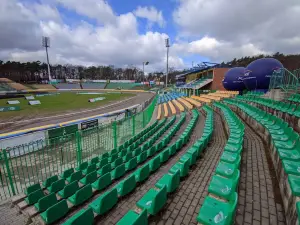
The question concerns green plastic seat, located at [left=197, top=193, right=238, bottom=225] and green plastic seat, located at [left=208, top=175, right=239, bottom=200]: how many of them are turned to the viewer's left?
2

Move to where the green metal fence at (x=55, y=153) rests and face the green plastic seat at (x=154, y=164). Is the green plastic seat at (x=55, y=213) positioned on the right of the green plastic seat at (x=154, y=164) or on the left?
right

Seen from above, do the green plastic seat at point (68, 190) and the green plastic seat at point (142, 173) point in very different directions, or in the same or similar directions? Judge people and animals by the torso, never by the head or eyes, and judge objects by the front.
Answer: same or similar directions

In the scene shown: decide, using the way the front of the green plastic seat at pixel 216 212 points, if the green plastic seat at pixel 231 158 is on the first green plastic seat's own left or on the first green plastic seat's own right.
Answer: on the first green plastic seat's own right

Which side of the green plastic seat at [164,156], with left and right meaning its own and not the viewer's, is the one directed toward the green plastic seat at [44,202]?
left

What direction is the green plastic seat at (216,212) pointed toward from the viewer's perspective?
to the viewer's left

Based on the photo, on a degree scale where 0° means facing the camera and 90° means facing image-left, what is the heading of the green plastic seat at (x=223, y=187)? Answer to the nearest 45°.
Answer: approximately 90°

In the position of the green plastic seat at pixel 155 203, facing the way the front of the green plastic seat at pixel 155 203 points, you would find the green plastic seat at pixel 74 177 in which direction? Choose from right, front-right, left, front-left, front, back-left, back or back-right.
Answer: front

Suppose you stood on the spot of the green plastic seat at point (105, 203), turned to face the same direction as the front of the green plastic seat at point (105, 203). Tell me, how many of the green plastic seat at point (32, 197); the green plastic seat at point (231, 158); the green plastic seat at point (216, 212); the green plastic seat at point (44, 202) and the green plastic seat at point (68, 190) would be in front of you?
3

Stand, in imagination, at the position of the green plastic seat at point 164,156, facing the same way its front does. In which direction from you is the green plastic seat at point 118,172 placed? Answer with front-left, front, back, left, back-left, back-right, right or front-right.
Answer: left

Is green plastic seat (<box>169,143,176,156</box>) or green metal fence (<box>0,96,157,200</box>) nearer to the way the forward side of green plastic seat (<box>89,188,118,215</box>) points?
the green metal fence

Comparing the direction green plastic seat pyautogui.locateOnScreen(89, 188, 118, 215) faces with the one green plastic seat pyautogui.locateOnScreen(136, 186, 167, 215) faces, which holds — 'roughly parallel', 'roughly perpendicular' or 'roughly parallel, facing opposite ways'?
roughly parallel

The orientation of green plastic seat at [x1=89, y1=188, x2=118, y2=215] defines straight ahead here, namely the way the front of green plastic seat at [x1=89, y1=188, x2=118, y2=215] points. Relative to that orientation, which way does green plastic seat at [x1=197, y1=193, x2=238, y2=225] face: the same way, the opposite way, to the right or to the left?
the same way

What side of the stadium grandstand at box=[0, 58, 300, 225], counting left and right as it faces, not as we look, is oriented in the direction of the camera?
left

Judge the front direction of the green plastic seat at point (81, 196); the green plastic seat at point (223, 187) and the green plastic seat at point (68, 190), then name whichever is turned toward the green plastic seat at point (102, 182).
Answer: the green plastic seat at point (223, 187)

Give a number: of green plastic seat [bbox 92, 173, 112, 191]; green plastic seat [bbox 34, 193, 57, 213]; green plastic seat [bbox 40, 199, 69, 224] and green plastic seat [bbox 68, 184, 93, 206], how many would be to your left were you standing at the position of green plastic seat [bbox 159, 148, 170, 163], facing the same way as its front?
4

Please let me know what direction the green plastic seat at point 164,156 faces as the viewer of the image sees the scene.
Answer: facing away from the viewer and to the left of the viewer

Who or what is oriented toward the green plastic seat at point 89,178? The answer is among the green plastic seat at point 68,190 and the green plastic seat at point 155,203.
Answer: the green plastic seat at point 155,203
